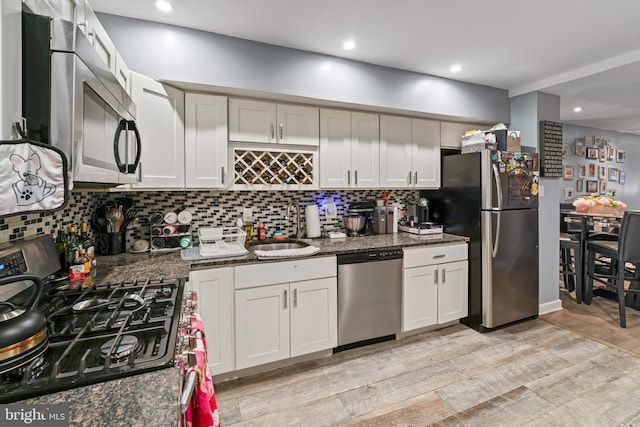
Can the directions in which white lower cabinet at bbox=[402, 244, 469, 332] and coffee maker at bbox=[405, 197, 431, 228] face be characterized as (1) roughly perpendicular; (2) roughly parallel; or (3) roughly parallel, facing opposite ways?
roughly parallel

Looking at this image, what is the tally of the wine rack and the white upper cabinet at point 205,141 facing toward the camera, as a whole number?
2

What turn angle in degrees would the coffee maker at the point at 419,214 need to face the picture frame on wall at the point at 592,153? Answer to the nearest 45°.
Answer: approximately 90° to its left

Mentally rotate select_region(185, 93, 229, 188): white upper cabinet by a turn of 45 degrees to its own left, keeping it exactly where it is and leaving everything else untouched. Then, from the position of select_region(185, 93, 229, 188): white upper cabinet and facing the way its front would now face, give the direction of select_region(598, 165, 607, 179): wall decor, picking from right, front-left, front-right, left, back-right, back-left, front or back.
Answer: front-left

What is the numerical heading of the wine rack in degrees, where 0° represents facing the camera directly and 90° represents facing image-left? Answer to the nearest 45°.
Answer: approximately 0°

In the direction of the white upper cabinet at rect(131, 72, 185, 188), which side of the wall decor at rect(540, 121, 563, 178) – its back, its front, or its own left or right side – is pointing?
right

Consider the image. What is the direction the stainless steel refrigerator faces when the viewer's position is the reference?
facing the viewer and to the right of the viewer

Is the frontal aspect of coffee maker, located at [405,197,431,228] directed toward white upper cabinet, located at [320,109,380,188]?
no

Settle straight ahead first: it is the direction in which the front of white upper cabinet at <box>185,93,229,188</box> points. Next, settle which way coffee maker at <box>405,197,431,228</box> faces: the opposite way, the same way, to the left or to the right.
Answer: the same way

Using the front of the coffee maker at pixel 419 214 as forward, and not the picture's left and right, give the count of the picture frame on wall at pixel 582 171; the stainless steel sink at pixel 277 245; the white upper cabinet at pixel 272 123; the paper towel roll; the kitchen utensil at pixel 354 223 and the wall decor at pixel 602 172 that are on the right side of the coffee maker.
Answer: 4

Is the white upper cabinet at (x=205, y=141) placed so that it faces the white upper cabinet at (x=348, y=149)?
no

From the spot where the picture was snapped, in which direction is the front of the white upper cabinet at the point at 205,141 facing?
facing the viewer

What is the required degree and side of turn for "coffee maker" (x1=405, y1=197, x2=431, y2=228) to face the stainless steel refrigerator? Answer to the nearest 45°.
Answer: approximately 45° to its left

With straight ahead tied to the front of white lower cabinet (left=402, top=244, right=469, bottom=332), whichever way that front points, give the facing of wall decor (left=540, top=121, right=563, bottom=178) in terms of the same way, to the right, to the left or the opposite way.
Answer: the same way

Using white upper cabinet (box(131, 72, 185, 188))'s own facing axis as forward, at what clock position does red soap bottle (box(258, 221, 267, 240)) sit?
The red soap bottle is roughly at 10 o'clock from the white upper cabinet.

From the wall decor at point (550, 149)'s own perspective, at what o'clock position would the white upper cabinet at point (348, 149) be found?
The white upper cabinet is roughly at 3 o'clock from the wall decor.

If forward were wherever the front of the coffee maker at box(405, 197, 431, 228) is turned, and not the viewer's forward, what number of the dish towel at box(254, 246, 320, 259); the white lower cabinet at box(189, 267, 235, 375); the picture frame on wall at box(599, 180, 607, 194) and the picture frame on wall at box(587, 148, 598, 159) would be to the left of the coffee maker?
2

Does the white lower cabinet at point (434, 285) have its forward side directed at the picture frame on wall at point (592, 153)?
no
